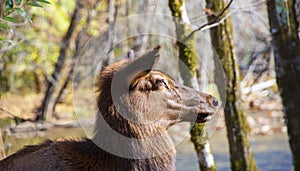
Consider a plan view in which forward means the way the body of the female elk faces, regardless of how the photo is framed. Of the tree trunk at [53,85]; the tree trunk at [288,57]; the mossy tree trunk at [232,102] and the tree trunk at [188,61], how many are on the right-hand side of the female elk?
0

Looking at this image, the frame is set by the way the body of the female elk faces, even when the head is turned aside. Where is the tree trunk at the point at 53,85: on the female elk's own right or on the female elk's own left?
on the female elk's own left

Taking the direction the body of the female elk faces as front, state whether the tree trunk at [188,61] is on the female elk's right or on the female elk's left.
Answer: on the female elk's left

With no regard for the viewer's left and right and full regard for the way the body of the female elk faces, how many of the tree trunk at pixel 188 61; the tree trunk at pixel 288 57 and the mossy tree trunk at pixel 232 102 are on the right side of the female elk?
0

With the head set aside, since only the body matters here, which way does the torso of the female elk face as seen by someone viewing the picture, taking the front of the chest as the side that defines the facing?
to the viewer's right

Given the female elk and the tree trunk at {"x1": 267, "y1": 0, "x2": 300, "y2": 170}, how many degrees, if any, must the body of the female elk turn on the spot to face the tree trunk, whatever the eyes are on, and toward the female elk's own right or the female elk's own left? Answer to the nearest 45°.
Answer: approximately 45° to the female elk's own left

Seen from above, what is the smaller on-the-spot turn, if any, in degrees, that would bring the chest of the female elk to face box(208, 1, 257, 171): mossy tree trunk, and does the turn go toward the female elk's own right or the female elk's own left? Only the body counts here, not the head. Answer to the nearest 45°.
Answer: approximately 45° to the female elk's own left
